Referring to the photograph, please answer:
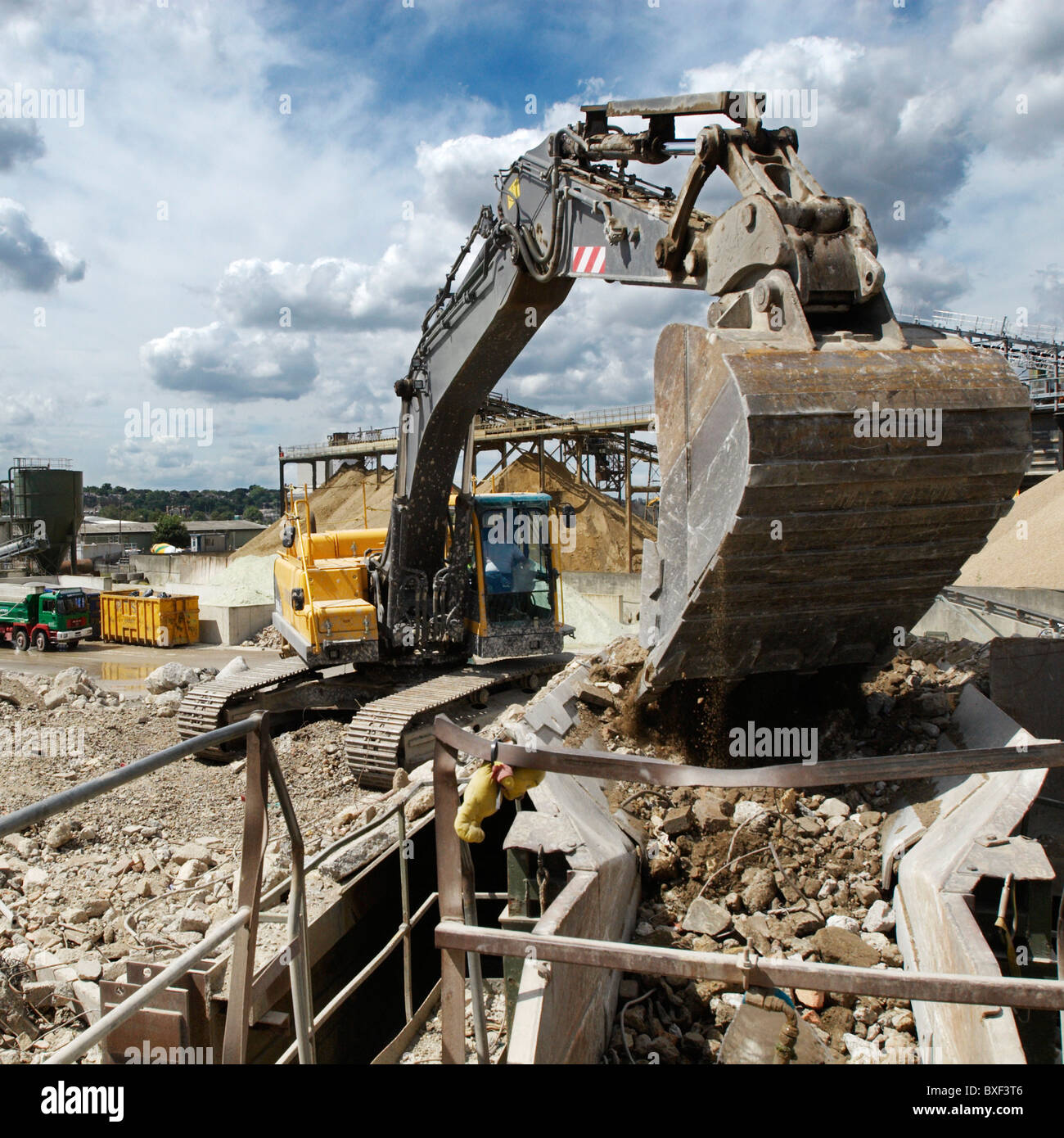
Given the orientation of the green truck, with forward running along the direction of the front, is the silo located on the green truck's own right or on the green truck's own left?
on the green truck's own left

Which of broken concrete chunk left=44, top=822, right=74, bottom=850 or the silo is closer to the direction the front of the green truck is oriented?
the broken concrete chunk

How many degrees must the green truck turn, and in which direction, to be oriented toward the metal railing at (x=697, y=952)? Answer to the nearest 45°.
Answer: approximately 45° to its right

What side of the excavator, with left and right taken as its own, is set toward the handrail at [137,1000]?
right

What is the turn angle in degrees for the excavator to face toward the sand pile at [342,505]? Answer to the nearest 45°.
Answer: approximately 135° to its left

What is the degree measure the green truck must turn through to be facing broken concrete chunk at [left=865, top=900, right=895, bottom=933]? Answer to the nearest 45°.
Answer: approximately 45° to its right
